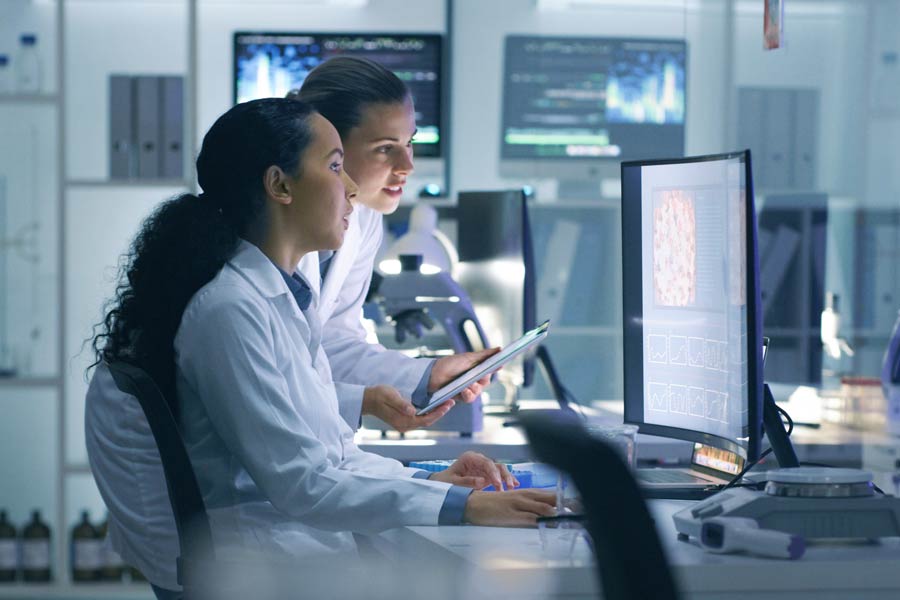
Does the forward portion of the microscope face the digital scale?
no

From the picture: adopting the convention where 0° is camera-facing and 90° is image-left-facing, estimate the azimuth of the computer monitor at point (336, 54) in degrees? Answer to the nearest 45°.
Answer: approximately 0°

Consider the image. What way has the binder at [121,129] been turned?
toward the camera

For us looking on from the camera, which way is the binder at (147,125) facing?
facing the viewer

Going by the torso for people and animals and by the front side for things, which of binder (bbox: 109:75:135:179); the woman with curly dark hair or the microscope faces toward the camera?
the binder

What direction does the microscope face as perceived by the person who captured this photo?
facing to the left of the viewer

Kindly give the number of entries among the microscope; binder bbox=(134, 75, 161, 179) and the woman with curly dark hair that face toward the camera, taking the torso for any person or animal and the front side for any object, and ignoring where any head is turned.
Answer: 1

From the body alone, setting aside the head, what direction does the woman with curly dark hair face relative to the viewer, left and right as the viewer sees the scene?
facing to the right of the viewer

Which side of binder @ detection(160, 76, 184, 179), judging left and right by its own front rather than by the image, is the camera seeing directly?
front

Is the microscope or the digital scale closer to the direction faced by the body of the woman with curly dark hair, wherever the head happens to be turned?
the digital scale

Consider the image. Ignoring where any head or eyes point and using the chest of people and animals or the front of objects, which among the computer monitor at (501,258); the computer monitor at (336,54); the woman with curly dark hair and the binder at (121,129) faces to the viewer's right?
the woman with curly dark hair

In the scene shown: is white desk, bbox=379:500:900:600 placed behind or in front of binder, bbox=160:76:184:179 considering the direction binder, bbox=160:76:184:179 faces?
in front

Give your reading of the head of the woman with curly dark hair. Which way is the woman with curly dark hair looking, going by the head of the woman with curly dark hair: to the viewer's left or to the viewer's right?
to the viewer's right

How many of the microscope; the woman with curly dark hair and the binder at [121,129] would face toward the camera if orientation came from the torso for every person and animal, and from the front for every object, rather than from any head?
1

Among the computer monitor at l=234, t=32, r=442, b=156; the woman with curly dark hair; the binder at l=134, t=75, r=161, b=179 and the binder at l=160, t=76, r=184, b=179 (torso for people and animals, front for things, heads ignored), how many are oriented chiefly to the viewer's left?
0
